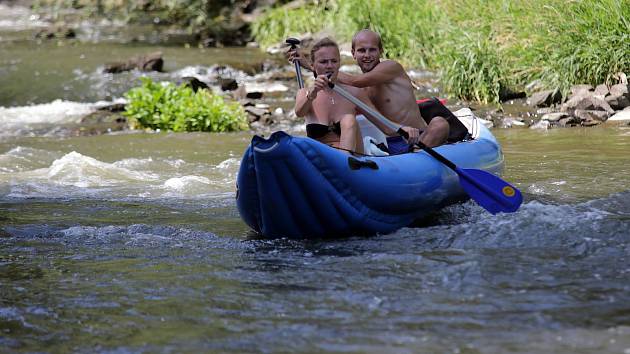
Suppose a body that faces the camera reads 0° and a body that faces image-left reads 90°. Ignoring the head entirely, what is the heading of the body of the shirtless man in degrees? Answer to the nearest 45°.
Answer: approximately 45°

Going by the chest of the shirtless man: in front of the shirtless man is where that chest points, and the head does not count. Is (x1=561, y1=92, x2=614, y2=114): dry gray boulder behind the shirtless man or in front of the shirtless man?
behind

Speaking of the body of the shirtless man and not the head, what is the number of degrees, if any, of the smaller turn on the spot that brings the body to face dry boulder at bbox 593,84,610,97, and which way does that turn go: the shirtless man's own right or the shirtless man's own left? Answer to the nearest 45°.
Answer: approximately 180°

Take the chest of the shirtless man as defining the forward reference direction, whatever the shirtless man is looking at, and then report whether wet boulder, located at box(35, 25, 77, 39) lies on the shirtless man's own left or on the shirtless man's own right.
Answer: on the shirtless man's own right

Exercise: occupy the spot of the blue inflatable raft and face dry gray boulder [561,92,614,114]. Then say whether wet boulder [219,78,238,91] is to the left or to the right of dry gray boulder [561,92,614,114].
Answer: left

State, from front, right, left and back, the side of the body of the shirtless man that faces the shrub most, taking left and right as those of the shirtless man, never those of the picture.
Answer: right
